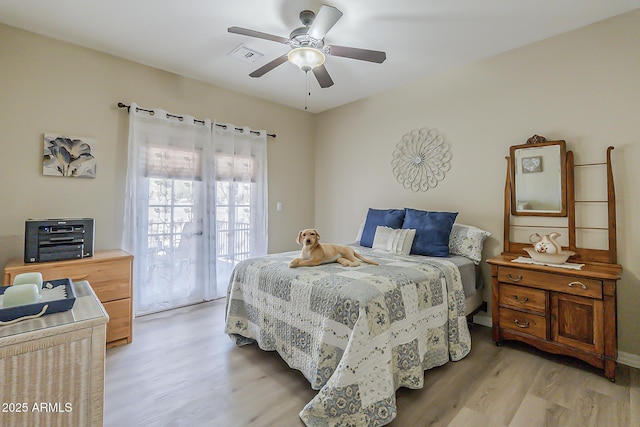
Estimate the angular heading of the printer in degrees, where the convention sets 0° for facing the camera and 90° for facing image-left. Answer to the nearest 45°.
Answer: approximately 0°

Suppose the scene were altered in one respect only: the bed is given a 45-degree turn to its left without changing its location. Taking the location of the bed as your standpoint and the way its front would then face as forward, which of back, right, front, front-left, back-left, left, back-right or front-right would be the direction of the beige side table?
front-right

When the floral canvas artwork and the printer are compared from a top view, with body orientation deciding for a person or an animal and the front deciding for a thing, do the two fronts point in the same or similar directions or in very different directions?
same or similar directions

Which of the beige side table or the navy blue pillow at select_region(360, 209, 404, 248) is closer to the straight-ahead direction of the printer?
the beige side table

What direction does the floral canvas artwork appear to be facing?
toward the camera

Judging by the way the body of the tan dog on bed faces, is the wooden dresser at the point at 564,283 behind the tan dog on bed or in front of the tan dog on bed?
behind

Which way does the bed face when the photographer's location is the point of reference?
facing the viewer and to the left of the viewer

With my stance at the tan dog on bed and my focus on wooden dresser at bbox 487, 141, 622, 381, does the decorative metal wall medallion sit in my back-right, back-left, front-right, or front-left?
front-left

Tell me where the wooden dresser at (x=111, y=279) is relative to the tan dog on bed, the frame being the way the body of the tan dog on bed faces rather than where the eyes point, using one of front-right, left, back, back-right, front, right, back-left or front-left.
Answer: front

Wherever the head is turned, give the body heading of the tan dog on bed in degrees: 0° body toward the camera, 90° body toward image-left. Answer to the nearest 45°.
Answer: approximately 90°

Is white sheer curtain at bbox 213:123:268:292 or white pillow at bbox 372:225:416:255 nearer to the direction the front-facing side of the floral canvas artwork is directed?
the white pillow

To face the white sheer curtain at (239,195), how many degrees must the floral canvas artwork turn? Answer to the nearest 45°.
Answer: approximately 90° to its left
